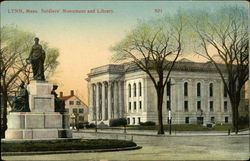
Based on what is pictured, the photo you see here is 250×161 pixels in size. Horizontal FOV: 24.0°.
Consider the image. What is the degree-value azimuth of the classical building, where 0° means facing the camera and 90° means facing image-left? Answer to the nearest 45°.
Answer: approximately 45°

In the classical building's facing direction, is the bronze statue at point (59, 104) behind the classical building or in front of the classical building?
in front

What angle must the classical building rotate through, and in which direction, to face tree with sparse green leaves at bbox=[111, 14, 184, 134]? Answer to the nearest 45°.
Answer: approximately 45° to its left

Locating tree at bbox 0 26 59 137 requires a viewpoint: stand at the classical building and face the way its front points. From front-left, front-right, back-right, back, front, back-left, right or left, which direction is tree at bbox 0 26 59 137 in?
front

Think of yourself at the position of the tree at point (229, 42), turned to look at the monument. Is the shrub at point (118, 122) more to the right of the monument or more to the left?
right

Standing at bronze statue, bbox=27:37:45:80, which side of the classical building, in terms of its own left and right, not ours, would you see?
front
